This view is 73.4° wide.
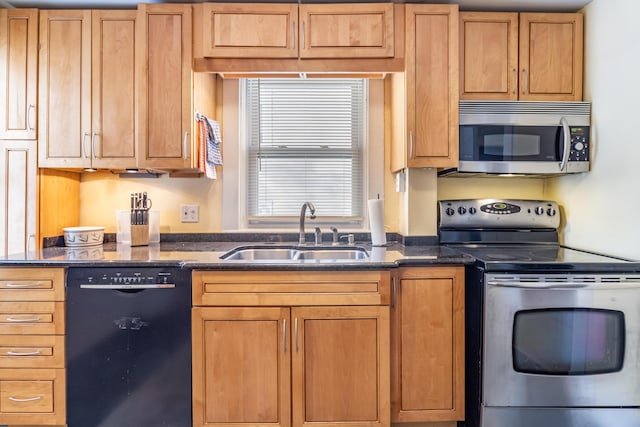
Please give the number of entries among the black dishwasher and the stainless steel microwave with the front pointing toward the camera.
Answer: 2

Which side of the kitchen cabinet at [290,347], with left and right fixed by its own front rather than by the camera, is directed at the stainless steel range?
left

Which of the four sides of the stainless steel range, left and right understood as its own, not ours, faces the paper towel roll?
right

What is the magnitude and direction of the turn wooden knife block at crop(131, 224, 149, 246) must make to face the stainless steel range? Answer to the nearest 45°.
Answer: approximately 45° to its left

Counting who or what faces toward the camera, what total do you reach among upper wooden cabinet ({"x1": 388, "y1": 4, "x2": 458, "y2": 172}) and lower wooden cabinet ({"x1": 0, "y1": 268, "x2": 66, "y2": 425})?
2

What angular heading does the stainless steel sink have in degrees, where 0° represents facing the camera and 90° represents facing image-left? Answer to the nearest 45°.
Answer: approximately 0°

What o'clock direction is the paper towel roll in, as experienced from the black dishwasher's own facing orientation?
The paper towel roll is roughly at 9 o'clock from the black dishwasher.

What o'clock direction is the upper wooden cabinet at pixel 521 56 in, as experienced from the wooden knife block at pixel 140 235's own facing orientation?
The upper wooden cabinet is roughly at 10 o'clock from the wooden knife block.

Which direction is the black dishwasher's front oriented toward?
toward the camera

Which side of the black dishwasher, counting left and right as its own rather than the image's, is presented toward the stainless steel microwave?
left
